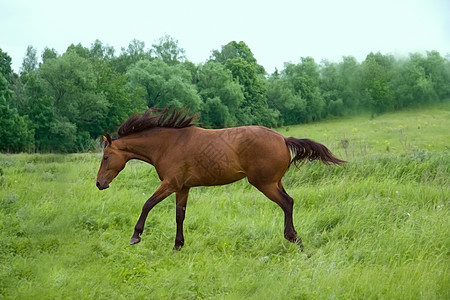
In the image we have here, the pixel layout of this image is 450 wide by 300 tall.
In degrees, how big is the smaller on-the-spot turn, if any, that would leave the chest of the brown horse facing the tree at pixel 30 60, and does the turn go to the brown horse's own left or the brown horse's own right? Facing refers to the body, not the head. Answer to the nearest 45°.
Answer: approximately 45° to the brown horse's own right

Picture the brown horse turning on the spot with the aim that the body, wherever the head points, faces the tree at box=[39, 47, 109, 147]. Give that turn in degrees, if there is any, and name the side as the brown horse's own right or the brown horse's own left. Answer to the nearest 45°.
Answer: approximately 90° to the brown horse's own right

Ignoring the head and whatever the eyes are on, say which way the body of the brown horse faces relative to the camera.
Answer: to the viewer's left

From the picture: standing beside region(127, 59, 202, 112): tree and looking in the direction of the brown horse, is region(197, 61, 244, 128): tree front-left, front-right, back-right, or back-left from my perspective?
front-left

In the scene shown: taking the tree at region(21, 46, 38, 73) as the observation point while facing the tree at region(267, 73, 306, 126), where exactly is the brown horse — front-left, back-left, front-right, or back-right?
front-right

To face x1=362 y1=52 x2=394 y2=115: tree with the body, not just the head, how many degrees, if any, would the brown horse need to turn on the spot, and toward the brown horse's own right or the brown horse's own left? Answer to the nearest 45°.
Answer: approximately 135° to the brown horse's own right

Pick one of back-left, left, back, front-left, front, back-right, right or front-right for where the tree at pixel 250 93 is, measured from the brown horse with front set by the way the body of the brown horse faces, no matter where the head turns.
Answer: right

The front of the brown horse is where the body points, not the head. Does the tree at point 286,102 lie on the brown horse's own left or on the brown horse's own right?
on the brown horse's own right

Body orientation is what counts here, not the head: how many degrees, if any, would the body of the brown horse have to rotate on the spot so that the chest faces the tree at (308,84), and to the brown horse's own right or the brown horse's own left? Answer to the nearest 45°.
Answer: approximately 90° to the brown horse's own right

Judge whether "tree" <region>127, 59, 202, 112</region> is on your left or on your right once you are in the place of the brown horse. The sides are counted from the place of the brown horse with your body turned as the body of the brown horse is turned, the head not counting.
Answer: on your right

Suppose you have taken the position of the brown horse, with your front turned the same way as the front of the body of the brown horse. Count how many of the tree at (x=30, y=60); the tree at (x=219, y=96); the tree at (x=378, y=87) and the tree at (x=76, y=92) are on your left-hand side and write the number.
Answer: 0

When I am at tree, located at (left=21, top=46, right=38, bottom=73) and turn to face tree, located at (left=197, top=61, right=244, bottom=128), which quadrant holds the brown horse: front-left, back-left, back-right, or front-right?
front-right

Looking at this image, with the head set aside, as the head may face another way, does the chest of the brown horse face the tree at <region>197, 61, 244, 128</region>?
no

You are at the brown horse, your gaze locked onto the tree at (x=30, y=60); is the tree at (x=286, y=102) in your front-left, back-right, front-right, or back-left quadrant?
front-right
